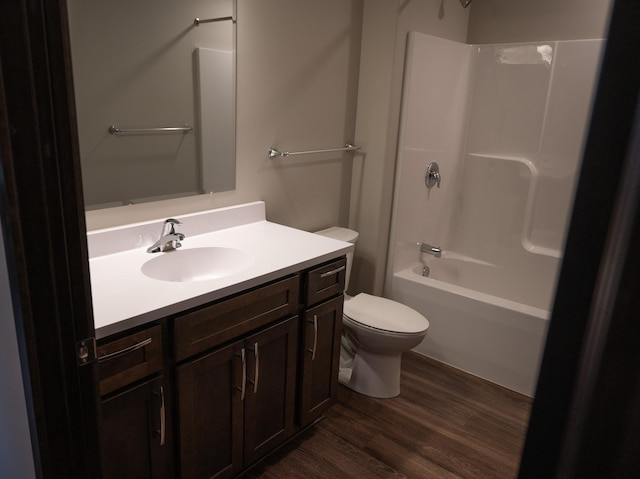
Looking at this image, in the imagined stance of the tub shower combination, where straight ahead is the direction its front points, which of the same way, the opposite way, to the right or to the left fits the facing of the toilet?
to the left

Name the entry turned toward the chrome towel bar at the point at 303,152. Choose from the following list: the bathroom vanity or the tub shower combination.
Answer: the tub shower combination

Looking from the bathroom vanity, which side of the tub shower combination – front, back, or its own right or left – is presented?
front

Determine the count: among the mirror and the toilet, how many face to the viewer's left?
0

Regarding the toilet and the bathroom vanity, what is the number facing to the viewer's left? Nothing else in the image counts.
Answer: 0

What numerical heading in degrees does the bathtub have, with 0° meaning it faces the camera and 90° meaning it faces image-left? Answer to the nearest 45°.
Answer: approximately 45°

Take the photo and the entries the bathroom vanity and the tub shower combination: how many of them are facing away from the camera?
0

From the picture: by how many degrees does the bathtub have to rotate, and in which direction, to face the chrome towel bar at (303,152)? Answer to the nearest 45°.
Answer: approximately 45° to its right

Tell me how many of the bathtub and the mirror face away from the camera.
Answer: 0

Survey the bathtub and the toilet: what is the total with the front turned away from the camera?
0

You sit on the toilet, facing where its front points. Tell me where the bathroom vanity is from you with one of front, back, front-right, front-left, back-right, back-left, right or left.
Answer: right

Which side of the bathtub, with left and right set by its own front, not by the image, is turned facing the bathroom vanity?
front

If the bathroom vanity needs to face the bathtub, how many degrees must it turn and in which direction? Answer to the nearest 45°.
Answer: approximately 90° to its left
